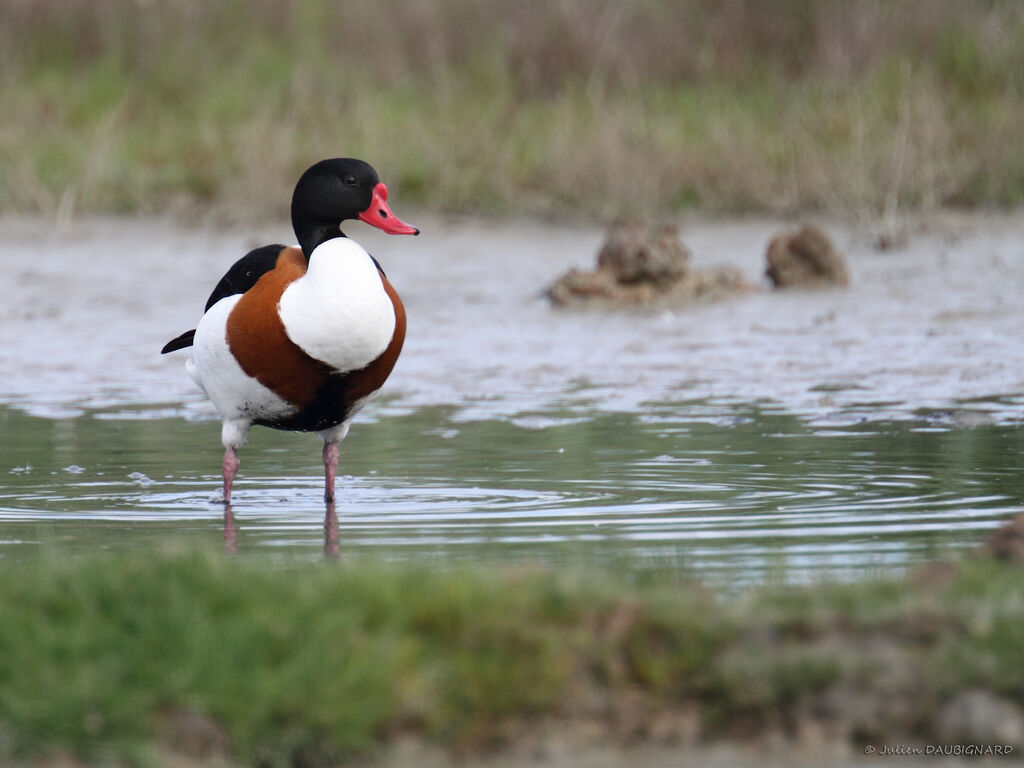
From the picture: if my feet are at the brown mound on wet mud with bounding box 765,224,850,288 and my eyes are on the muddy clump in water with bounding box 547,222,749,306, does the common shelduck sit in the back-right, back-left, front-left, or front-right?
front-left

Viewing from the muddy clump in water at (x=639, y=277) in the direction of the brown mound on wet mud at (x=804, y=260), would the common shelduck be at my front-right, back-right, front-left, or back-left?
back-right

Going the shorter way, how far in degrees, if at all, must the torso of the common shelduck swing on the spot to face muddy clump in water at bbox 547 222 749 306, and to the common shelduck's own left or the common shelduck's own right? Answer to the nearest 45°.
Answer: approximately 90° to the common shelduck's own left

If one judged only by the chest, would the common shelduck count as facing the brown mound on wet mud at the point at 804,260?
no
